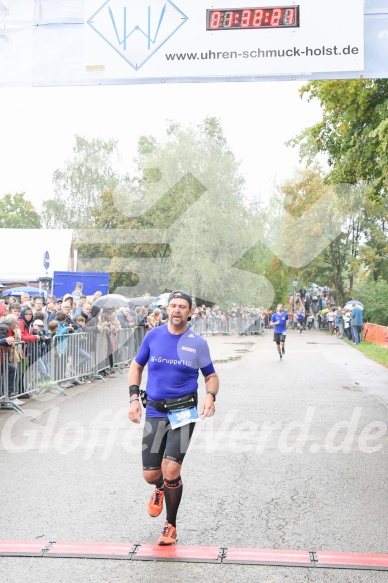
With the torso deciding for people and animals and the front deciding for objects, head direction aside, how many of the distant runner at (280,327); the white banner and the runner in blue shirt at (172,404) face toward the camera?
3

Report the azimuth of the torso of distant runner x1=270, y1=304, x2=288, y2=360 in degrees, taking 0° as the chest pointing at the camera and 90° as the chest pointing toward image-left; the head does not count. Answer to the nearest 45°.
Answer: approximately 0°

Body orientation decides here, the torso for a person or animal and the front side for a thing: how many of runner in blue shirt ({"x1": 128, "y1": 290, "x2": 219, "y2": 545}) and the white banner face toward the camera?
2

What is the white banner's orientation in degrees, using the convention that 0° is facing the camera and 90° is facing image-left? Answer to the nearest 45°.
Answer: approximately 0°

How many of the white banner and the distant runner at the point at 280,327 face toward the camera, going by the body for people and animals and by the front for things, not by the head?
2

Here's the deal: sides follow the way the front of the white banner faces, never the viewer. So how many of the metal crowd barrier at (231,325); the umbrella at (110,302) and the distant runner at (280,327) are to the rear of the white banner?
3

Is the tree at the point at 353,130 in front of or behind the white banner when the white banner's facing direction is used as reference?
behind

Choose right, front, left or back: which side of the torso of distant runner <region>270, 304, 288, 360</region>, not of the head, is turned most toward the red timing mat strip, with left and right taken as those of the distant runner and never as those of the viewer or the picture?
front

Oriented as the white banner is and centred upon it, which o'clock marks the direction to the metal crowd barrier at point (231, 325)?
The metal crowd barrier is roughly at 6 o'clock from the white banner.

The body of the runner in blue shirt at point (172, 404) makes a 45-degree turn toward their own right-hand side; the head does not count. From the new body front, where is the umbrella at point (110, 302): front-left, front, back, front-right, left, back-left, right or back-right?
back-right
